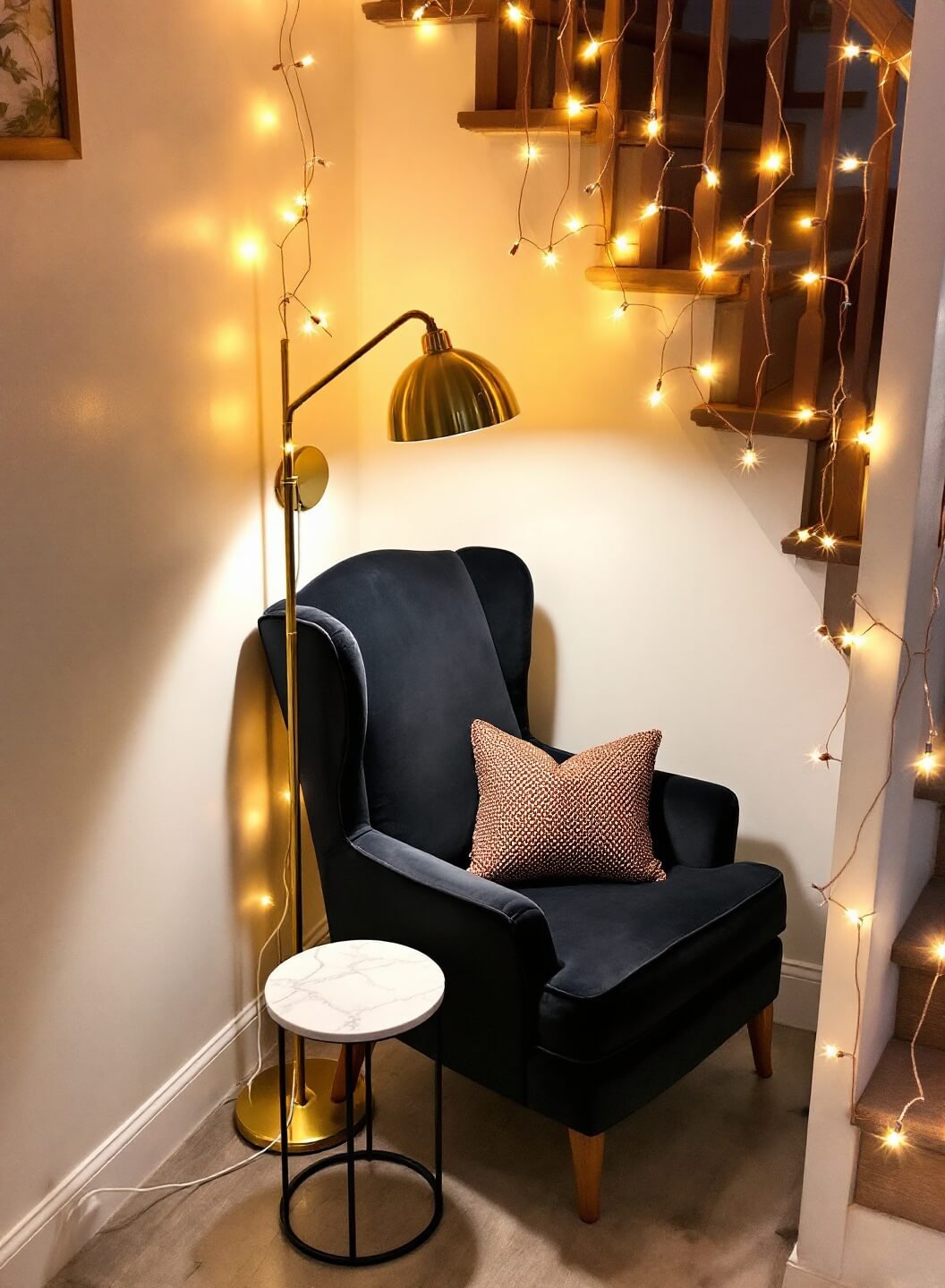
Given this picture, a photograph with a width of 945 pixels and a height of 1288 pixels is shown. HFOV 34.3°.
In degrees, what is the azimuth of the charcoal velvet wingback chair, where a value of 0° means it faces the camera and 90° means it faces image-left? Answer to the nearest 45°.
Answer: approximately 315°
